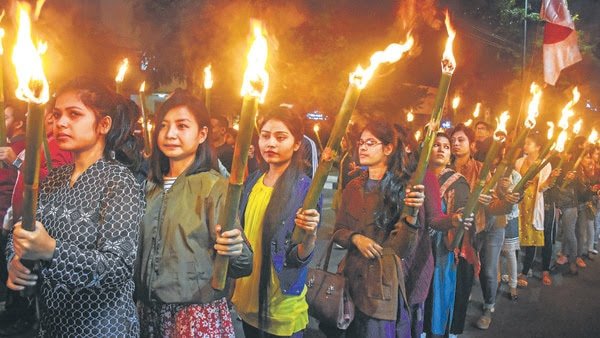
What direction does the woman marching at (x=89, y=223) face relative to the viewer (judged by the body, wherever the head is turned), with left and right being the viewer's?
facing the viewer and to the left of the viewer

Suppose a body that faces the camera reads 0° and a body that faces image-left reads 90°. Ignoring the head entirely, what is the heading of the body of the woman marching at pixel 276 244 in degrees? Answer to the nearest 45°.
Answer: approximately 45°

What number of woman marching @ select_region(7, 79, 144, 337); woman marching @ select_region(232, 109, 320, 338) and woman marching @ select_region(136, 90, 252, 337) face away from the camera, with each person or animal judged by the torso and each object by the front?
0

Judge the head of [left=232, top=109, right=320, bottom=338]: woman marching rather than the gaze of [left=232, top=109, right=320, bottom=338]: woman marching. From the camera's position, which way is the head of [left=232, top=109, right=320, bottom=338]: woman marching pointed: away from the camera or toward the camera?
toward the camera

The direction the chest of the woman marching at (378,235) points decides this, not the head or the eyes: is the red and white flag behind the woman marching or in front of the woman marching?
behind

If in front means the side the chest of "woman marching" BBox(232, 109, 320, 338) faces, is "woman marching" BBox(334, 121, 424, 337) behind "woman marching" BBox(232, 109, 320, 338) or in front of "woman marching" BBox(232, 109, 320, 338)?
behind
